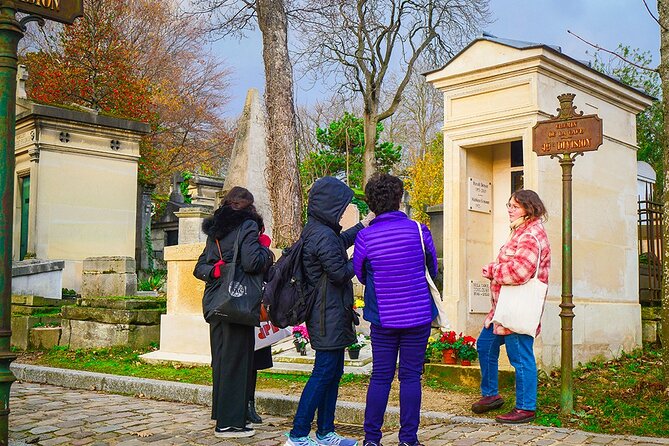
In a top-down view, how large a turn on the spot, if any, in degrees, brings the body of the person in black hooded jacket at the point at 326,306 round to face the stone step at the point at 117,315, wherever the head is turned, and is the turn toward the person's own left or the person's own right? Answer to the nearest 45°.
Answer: approximately 135° to the person's own left

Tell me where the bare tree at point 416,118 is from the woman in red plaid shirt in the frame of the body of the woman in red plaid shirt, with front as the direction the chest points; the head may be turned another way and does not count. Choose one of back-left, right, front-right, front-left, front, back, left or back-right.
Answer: right

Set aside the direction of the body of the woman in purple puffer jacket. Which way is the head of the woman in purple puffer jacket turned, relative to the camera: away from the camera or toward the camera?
away from the camera

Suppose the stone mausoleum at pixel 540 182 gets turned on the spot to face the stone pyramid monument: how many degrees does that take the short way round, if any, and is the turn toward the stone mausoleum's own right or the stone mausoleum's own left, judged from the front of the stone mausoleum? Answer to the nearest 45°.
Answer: approximately 90° to the stone mausoleum's own right

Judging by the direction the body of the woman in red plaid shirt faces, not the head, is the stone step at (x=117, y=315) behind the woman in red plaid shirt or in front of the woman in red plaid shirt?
in front

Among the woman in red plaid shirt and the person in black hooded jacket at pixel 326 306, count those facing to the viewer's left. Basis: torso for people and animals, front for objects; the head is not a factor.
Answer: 1

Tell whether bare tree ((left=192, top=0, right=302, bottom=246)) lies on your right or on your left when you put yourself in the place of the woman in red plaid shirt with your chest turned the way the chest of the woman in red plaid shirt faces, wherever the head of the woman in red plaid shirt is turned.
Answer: on your right

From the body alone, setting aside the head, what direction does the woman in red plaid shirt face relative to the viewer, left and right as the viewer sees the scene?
facing to the left of the viewer

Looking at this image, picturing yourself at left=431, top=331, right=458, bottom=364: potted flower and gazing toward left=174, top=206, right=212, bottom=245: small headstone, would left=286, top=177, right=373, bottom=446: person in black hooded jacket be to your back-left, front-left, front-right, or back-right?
back-left

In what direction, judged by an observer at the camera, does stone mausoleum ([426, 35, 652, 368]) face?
facing the viewer and to the left of the viewer

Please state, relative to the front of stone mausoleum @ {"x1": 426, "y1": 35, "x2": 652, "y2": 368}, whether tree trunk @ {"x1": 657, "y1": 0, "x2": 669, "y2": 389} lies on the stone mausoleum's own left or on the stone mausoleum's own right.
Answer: on the stone mausoleum's own left

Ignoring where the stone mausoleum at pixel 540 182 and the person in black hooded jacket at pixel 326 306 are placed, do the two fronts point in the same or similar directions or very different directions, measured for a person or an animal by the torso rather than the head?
very different directions
